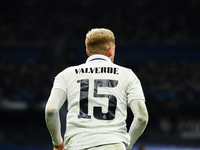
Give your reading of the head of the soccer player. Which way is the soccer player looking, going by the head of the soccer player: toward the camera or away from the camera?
away from the camera

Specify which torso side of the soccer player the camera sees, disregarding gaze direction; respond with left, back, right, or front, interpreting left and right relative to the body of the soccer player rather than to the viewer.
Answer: back
